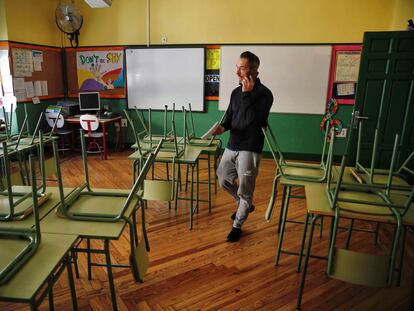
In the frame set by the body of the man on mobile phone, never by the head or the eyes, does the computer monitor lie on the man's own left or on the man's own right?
on the man's own right

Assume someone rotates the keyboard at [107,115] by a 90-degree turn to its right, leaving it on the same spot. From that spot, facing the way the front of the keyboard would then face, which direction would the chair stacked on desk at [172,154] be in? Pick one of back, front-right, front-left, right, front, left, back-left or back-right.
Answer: left

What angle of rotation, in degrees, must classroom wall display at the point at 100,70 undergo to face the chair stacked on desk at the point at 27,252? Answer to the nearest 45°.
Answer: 0° — it already faces it

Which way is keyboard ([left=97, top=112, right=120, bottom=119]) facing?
toward the camera

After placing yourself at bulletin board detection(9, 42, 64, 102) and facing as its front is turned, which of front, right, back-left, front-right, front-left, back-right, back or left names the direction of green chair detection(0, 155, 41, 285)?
front-right

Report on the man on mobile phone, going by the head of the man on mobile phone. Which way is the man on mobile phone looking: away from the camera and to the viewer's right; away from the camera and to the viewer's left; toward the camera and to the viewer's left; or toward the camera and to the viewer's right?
toward the camera and to the viewer's left

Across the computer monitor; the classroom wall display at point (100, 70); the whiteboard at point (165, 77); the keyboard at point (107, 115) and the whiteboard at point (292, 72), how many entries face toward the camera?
5

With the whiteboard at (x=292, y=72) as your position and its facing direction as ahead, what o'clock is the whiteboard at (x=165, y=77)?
the whiteboard at (x=165, y=77) is roughly at 3 o'clock from the whiteboard at (x=292, y=72).

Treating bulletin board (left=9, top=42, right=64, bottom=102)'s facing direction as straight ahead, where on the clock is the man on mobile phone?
The man on mobile phone is roughly at 1 o'clock from the bulletin board.

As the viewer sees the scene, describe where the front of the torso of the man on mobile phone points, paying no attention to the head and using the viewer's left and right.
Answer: facing the viewer and to the left of the viewer

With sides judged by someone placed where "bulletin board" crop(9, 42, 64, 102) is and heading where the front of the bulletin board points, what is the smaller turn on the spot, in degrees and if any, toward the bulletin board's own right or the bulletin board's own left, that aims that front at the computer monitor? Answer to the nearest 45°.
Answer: approximately 45° to the bulletin board's own left

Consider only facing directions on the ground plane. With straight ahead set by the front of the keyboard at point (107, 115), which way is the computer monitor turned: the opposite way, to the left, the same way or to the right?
the same way

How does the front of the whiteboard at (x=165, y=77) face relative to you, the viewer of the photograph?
facing the viewer

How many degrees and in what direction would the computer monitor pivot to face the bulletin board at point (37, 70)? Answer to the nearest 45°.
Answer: approximately 90° to its right

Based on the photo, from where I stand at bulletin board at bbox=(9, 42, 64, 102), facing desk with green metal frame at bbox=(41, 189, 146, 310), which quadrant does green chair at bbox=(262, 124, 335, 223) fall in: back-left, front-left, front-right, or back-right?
front-left

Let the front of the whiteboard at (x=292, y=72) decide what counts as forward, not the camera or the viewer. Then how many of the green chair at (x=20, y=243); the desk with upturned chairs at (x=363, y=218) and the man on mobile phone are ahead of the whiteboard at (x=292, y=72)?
3

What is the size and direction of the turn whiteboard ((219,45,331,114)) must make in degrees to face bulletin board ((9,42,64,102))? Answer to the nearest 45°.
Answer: approximately 90° to its right

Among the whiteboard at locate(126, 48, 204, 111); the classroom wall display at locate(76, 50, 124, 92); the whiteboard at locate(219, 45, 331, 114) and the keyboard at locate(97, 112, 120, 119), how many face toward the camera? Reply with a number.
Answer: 4

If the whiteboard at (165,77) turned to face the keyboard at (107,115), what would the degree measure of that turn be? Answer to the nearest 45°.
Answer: approximately 90° to its right

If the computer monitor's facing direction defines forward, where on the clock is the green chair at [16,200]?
The green chair is roughly at 12 o'clock from the computer monitor.
